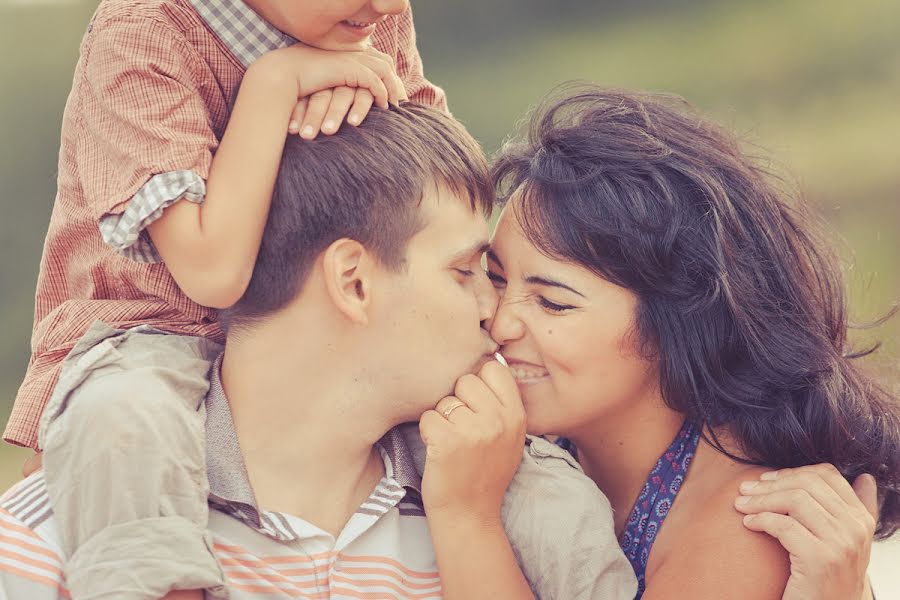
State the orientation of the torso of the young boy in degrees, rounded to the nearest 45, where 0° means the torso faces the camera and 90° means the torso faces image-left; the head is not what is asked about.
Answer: approximately 315°

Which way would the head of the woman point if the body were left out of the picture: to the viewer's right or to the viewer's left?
to the viewer's left

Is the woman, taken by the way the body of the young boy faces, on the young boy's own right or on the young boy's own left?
on the young boy's own left

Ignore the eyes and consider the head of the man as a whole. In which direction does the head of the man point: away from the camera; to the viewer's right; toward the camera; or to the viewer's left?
to the viewer's right
